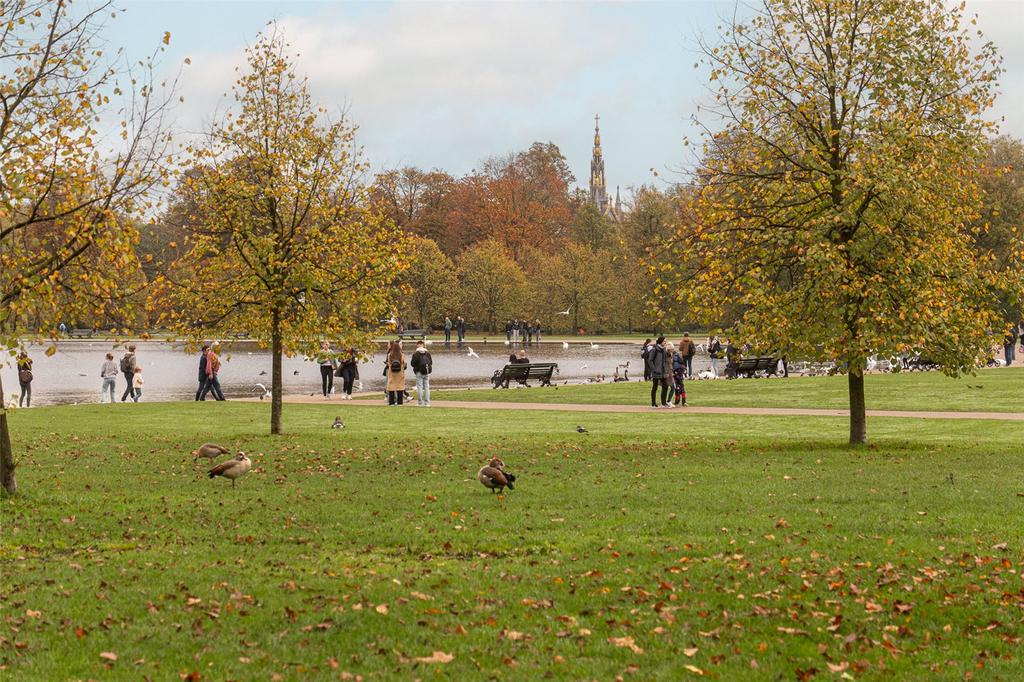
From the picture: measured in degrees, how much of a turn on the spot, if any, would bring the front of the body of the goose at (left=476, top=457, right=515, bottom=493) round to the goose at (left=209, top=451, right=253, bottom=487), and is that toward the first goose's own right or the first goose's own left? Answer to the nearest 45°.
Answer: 0° — it already faces it

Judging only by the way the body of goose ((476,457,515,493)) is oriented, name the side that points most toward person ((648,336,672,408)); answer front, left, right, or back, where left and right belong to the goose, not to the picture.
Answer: right

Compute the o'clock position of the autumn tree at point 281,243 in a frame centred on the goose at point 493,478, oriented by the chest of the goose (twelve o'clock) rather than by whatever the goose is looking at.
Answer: The autumn tree is roughly at 2 o'clock from the goose.

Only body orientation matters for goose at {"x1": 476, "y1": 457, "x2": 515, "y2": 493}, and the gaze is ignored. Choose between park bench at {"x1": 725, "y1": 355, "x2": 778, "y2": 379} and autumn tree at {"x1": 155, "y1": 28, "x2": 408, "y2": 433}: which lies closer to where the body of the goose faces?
the autumn tree

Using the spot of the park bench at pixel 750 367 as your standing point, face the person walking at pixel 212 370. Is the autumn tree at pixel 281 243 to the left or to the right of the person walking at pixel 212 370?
left

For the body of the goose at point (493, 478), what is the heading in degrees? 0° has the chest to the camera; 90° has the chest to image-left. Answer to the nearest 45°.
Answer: approximately 90°

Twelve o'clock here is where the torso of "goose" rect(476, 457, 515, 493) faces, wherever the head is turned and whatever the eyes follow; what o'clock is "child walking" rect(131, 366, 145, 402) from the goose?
The child walking is roughly at 2 o'clock from the goose.

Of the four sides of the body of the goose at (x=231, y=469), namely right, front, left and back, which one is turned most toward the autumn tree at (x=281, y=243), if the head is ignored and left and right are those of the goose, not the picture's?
left

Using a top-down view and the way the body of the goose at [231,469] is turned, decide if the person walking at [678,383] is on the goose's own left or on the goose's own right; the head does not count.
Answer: on the goose's own left
